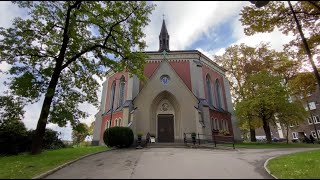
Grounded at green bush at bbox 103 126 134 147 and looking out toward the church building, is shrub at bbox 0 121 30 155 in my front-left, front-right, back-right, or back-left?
back-left

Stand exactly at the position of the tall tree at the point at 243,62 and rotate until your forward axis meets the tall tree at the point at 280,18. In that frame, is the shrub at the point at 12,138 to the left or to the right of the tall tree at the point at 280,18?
right

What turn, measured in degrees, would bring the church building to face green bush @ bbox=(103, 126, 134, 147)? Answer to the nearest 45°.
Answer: approximately 45° to its right

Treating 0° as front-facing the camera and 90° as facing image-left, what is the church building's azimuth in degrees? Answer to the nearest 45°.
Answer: approximately 0°

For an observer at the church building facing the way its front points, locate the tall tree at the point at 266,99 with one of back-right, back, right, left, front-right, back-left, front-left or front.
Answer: left

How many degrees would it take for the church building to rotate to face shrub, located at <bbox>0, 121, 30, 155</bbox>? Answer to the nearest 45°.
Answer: approximately 45° to its right

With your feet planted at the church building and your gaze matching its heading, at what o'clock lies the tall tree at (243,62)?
The tall tree is roughly at 8 o'clock from the church building.

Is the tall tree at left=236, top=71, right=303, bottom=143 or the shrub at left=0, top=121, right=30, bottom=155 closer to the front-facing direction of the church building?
the shrub

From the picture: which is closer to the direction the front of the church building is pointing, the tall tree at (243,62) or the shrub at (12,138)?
the shrub

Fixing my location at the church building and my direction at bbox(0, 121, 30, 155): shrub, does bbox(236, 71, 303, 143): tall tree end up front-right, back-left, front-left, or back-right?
back-left

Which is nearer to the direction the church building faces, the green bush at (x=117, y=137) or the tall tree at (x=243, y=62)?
the green bush
